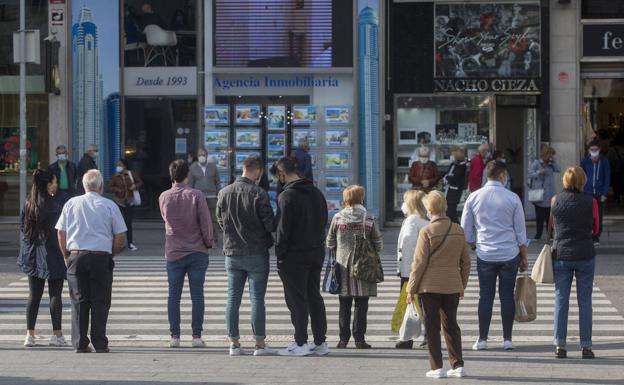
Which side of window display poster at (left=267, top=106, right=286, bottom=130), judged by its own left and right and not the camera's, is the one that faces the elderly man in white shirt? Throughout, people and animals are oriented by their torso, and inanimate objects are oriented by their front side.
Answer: front

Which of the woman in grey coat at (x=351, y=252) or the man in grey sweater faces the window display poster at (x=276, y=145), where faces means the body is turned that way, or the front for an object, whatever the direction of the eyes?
the woman in grey coat

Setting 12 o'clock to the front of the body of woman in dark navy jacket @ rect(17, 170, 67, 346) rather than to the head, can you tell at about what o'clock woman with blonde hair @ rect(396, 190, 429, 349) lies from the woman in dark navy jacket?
The woman with blonde hair is roughly at 2 o'clock from the woman in dark navy jacket.

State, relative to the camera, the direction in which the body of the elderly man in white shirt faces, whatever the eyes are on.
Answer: away from the camera

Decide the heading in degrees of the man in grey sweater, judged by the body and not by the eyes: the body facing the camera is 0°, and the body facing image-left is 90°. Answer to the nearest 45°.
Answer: approximately 0°

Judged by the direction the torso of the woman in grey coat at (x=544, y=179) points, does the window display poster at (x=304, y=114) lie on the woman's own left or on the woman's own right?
on the woman's own right

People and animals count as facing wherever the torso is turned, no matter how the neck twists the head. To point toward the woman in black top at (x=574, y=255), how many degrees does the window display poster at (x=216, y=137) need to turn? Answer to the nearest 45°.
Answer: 0° — it already faces them

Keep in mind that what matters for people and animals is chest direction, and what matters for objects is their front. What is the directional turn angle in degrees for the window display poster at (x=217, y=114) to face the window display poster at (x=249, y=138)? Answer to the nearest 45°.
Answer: approximately 90° to its left

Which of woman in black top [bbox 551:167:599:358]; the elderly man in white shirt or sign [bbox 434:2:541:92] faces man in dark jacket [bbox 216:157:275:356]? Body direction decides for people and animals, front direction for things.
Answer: the sign

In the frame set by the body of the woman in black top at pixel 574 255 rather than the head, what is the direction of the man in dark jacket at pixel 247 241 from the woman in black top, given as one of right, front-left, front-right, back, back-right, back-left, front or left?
left

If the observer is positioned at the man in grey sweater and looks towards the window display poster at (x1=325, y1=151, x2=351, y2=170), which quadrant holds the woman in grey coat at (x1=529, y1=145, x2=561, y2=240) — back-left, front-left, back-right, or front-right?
front-right

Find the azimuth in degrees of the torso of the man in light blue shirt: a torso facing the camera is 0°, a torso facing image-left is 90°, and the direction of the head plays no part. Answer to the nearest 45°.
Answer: approximately 180°

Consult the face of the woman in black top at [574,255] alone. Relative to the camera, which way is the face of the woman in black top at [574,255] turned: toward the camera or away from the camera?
away from the camera

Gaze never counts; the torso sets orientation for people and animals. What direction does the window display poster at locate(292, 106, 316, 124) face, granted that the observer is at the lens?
facing the viewer

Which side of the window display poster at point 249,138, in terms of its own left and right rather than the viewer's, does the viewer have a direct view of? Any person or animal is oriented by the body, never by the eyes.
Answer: front

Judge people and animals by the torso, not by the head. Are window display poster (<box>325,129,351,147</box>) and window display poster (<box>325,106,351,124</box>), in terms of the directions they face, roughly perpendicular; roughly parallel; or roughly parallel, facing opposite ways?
roughly parallel

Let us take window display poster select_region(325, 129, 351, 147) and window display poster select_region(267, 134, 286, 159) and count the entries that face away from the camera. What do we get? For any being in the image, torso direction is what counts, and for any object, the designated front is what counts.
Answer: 0

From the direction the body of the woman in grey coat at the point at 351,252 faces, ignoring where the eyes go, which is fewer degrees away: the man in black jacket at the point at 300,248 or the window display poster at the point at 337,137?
the window display poster

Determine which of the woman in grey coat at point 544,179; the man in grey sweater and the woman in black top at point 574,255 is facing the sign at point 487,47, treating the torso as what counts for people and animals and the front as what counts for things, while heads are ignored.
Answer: the woman in black top

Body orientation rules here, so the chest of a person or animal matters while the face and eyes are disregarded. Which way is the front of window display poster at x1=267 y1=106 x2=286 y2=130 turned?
toward the camera
